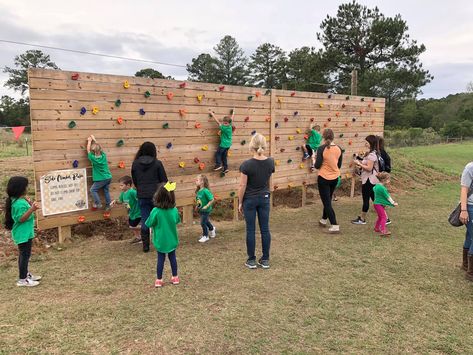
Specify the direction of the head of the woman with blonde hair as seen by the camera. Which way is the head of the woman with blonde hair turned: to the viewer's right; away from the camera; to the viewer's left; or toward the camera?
away from the camera

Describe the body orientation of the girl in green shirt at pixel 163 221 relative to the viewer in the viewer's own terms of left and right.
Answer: facing away from the viewer

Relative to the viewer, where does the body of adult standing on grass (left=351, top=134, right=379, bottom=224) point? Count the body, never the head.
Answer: to the viewer's left

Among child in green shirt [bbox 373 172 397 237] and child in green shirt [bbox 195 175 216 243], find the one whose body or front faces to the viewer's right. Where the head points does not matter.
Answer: child in green shirt [bbox 373 172 397 237]

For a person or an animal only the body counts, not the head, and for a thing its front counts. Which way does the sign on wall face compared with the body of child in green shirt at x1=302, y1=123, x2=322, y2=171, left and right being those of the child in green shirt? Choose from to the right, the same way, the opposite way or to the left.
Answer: the opposite way

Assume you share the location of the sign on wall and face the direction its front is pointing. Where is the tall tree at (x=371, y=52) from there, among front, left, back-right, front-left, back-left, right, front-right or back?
back-left

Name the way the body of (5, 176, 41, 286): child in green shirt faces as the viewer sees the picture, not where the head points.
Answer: to the viewer's right

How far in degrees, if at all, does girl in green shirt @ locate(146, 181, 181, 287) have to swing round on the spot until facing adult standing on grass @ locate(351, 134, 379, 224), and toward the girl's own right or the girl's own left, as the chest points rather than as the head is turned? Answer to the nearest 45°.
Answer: approximately 45° to the girl's own right

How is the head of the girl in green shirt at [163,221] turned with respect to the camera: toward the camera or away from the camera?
away from the camera

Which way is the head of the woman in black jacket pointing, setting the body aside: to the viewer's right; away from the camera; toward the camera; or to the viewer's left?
away from the camera

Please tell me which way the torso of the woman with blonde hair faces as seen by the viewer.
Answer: away from the camera
